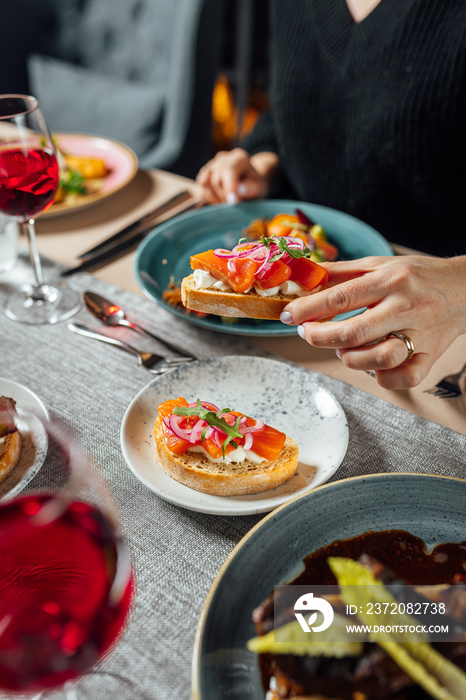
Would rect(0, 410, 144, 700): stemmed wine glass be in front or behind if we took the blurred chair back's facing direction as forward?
in front

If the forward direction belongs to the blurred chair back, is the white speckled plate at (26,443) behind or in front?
in front

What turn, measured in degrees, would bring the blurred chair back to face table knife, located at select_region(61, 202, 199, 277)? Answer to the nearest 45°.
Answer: approximately 45° to its left

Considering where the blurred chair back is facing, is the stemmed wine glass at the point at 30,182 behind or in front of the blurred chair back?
in front

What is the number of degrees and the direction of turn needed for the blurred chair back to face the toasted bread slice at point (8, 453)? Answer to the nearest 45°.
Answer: approximately 45° to its left

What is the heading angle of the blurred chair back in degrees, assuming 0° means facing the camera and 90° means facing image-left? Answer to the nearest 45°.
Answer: approximately 45°

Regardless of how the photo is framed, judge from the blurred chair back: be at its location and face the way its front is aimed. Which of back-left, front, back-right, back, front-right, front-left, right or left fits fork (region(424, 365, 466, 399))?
front-left
